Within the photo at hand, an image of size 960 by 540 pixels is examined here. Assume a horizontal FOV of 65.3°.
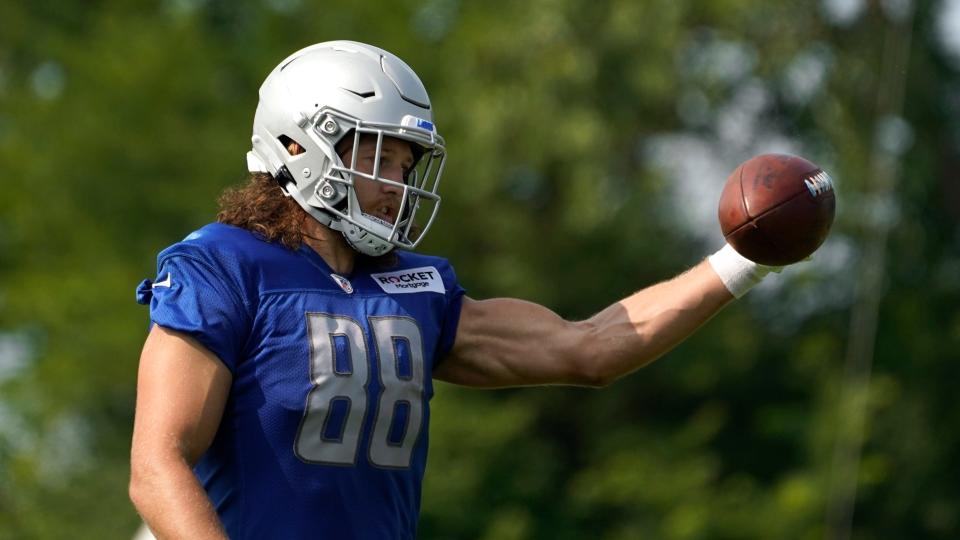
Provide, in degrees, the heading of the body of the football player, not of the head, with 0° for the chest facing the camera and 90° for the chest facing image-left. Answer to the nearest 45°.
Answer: approximately 315°
